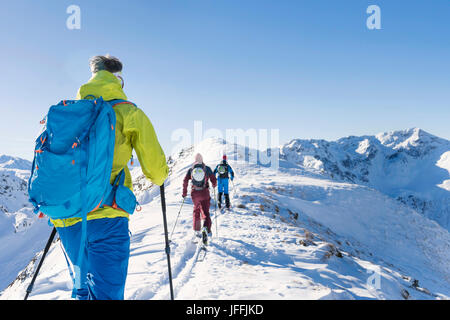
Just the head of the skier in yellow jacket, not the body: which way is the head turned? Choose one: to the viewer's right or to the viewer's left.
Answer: to the viewer's right

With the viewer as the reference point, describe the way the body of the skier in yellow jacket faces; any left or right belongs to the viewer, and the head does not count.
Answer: facing away from the viewer and to the right of the viewer
